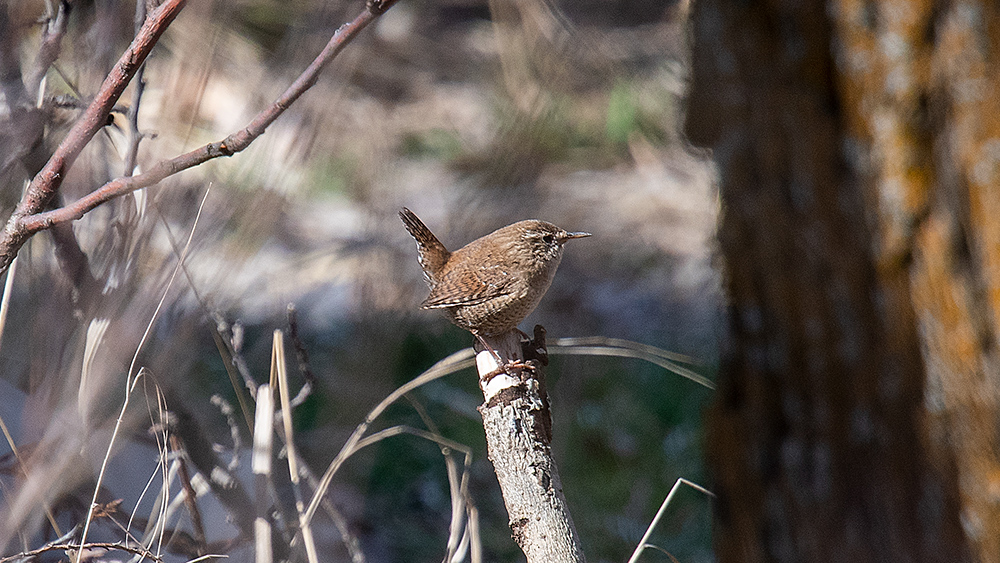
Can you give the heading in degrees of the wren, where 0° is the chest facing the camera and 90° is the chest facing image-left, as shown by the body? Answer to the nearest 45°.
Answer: approximately 270°

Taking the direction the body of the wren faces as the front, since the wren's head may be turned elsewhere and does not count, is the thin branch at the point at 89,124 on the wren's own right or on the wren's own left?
on the wren's own right

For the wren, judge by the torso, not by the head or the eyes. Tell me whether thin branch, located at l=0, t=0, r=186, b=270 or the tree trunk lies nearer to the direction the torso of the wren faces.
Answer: the tree trunk
